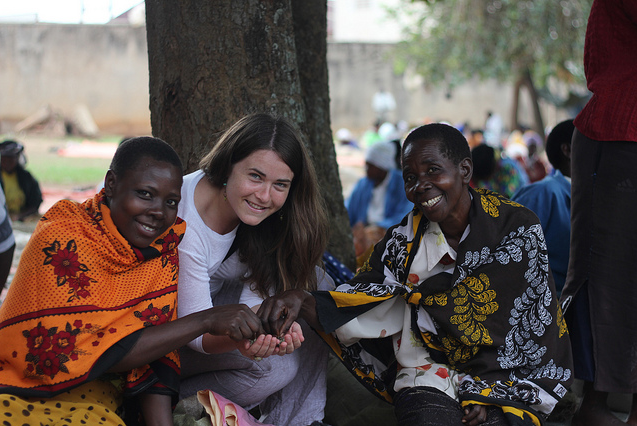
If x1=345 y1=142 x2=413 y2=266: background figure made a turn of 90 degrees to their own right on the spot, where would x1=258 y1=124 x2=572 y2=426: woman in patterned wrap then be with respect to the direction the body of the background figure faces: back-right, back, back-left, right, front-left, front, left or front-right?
back-left

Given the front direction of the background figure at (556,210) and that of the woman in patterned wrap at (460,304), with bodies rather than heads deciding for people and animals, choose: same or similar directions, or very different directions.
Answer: very different directions

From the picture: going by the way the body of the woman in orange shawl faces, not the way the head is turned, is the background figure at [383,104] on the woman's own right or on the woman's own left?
on the woman's own left

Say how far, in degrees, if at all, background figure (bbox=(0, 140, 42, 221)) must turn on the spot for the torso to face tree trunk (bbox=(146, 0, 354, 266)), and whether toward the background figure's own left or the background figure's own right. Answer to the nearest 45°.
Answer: approximately 45° to the background figure's own left

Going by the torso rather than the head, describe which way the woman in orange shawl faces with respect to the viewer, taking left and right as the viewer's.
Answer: facing the viewer and to the right of the viewer

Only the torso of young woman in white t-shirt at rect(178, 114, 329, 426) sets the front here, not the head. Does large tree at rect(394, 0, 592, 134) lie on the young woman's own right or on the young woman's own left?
on the young woman's own left

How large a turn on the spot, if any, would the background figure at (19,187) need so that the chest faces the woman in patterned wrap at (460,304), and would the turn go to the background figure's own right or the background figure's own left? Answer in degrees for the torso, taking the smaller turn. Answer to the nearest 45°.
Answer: approximately 45° to the background figure's own left

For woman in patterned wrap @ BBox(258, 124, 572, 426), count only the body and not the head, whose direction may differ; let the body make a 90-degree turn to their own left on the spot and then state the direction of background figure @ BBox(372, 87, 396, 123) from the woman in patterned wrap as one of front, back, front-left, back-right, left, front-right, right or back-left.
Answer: back-left

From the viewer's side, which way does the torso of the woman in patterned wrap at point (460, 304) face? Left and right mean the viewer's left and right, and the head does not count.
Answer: facing the viewer and to the left of the viewer
